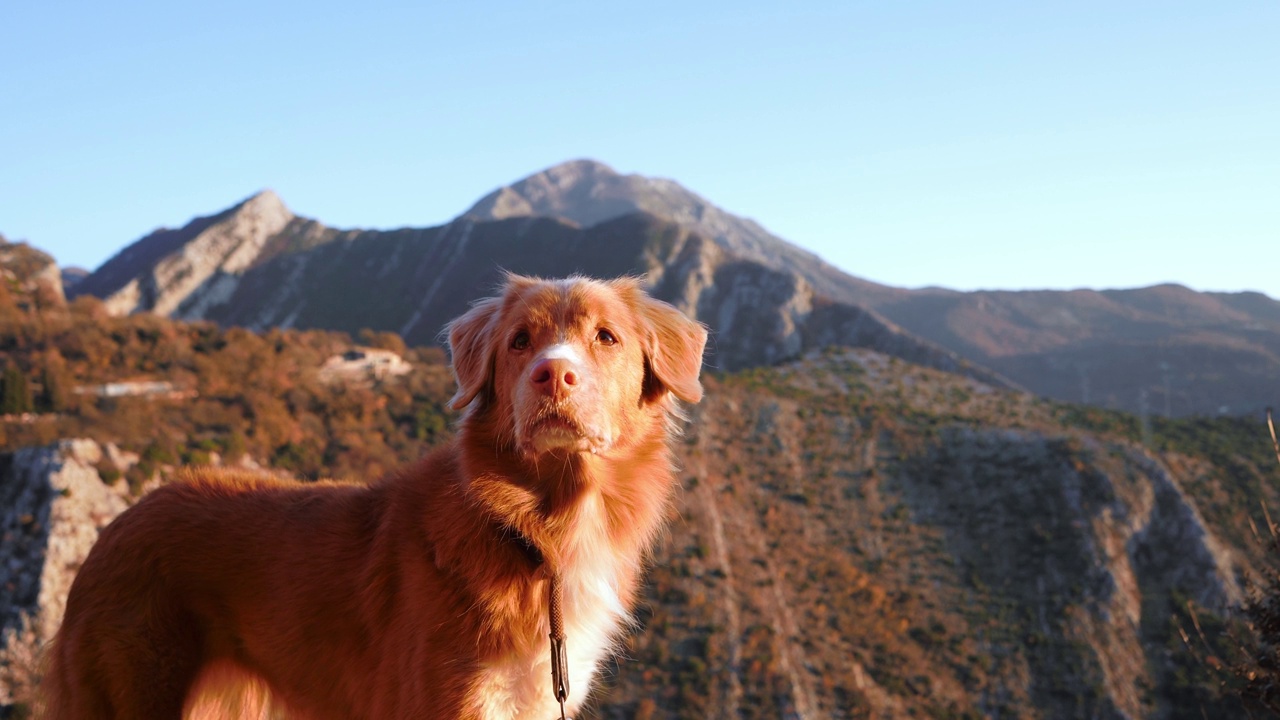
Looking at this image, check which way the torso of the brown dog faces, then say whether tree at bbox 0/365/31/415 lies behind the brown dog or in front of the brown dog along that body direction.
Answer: behind

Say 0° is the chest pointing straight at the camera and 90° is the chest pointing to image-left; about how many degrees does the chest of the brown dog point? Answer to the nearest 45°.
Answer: approximately 315°
